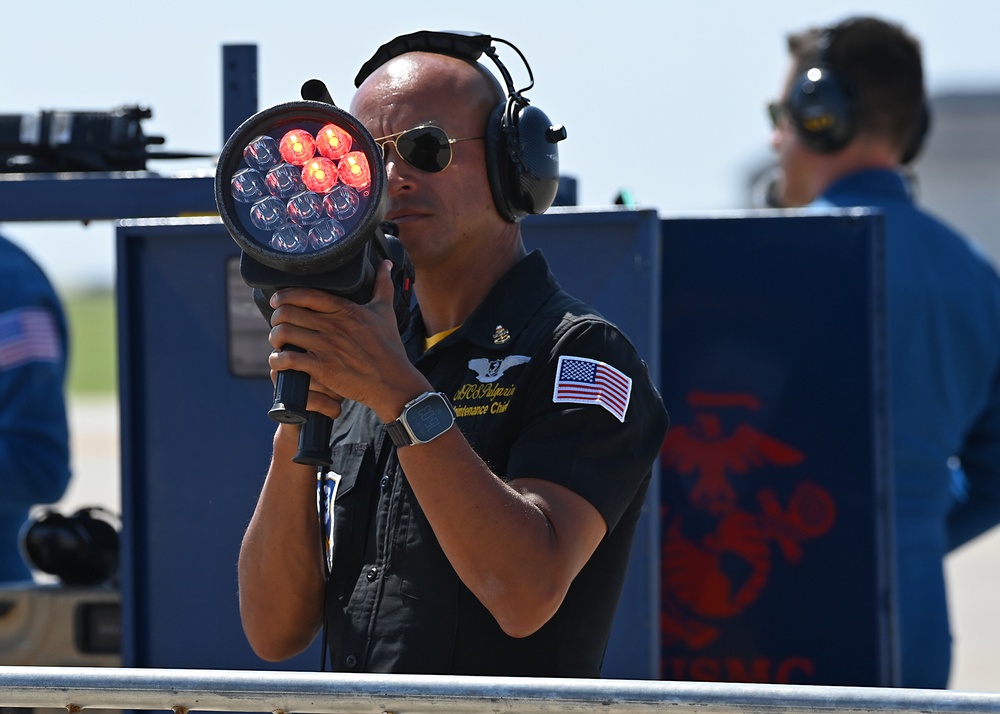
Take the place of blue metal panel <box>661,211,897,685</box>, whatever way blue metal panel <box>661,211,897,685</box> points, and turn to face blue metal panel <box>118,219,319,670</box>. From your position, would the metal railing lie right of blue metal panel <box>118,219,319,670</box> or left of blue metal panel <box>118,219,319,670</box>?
left

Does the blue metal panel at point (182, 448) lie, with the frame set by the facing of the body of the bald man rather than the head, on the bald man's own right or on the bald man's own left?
on the bald man's own right

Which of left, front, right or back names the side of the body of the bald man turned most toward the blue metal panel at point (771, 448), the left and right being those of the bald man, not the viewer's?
back

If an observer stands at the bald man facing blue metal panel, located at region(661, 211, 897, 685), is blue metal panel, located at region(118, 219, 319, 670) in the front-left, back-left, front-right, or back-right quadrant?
front-left

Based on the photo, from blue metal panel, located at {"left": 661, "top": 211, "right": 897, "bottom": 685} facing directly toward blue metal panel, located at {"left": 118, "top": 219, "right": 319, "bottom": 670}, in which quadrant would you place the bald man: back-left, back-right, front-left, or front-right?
front-left

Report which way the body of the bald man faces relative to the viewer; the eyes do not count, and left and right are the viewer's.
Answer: facing the viewer and to the left of the viewer
